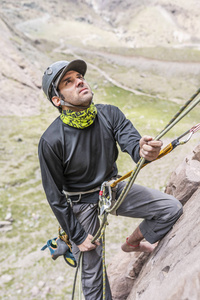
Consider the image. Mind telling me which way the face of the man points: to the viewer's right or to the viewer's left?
to the viewer's right

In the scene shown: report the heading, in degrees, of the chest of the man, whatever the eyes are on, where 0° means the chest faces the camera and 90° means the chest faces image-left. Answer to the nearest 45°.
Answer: approximately 315°
